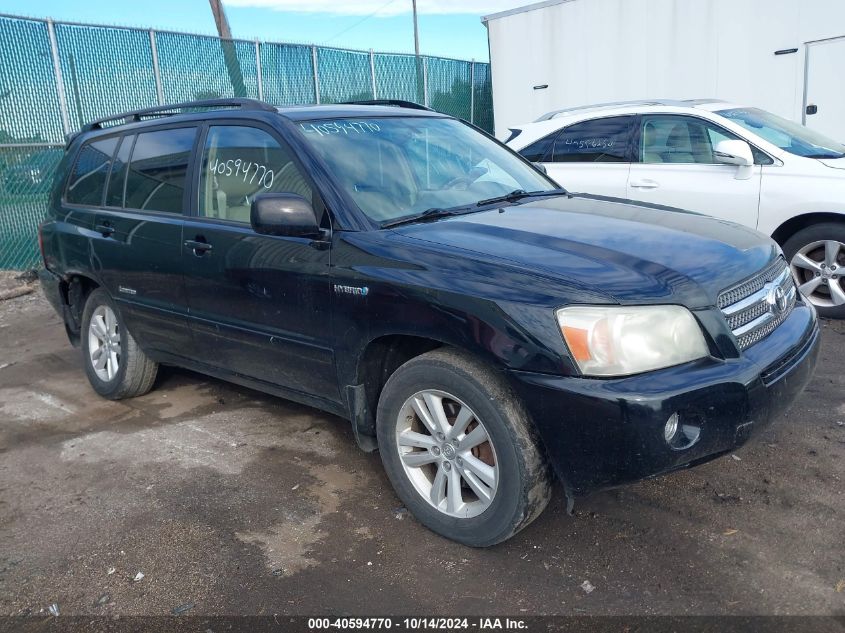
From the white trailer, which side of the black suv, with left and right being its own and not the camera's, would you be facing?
left

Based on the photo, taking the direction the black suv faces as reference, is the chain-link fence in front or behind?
behind

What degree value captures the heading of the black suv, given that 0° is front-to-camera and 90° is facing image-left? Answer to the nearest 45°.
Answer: approximately 315°

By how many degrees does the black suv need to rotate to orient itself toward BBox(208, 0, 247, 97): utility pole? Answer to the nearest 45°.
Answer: approximately 135° to its left
